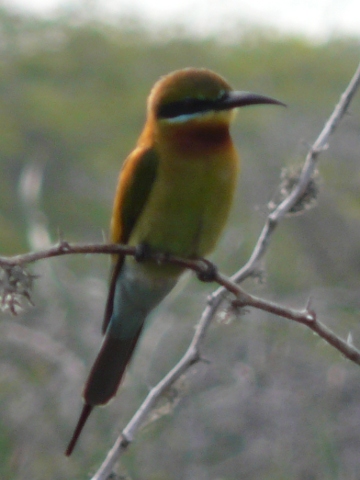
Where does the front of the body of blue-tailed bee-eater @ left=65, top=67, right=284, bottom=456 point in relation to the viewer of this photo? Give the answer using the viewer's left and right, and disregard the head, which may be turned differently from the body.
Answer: facing the viewer and to the right of the viewer
